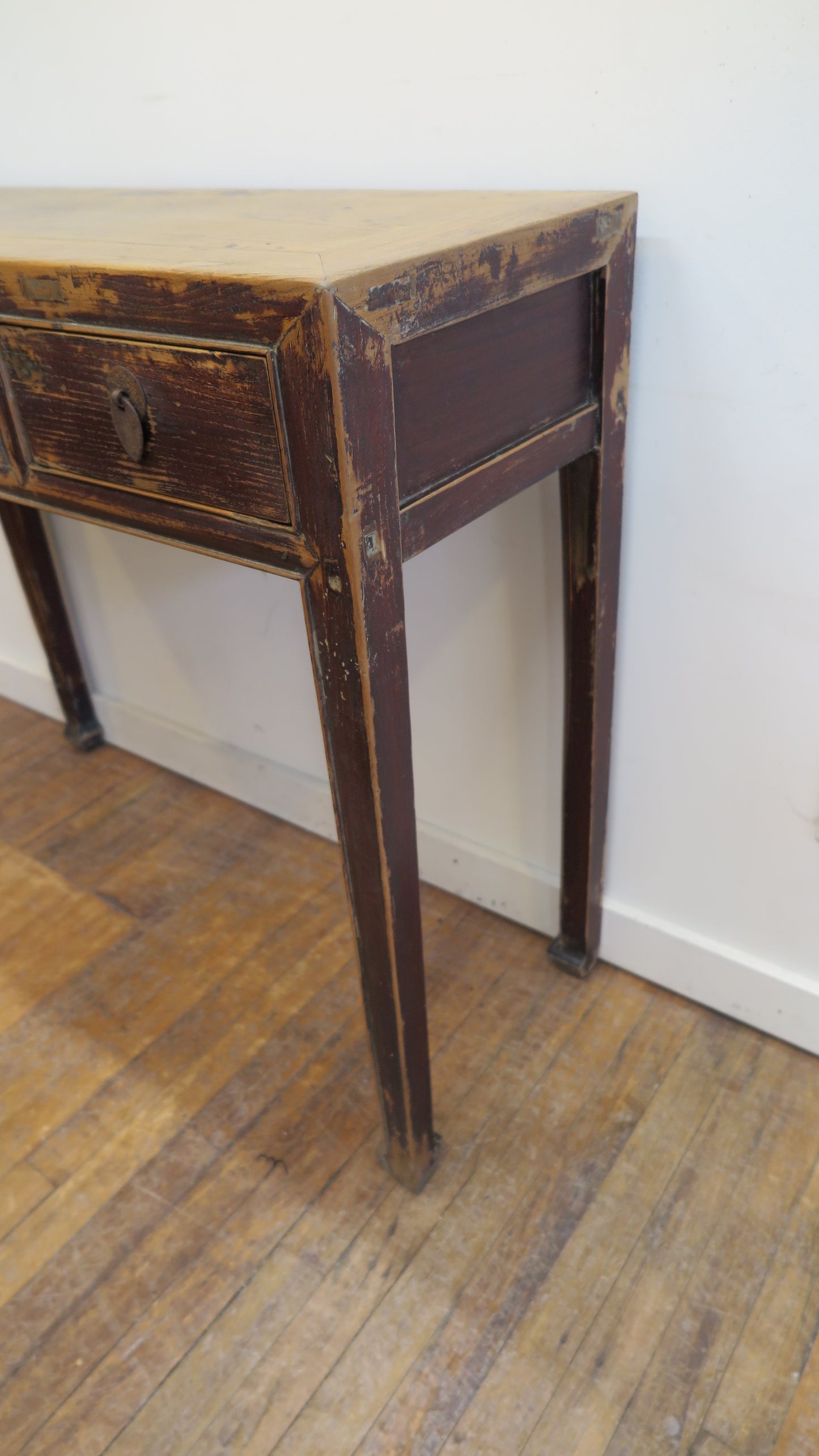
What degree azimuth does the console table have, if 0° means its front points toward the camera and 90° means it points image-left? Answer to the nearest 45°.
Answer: approximately 45°
